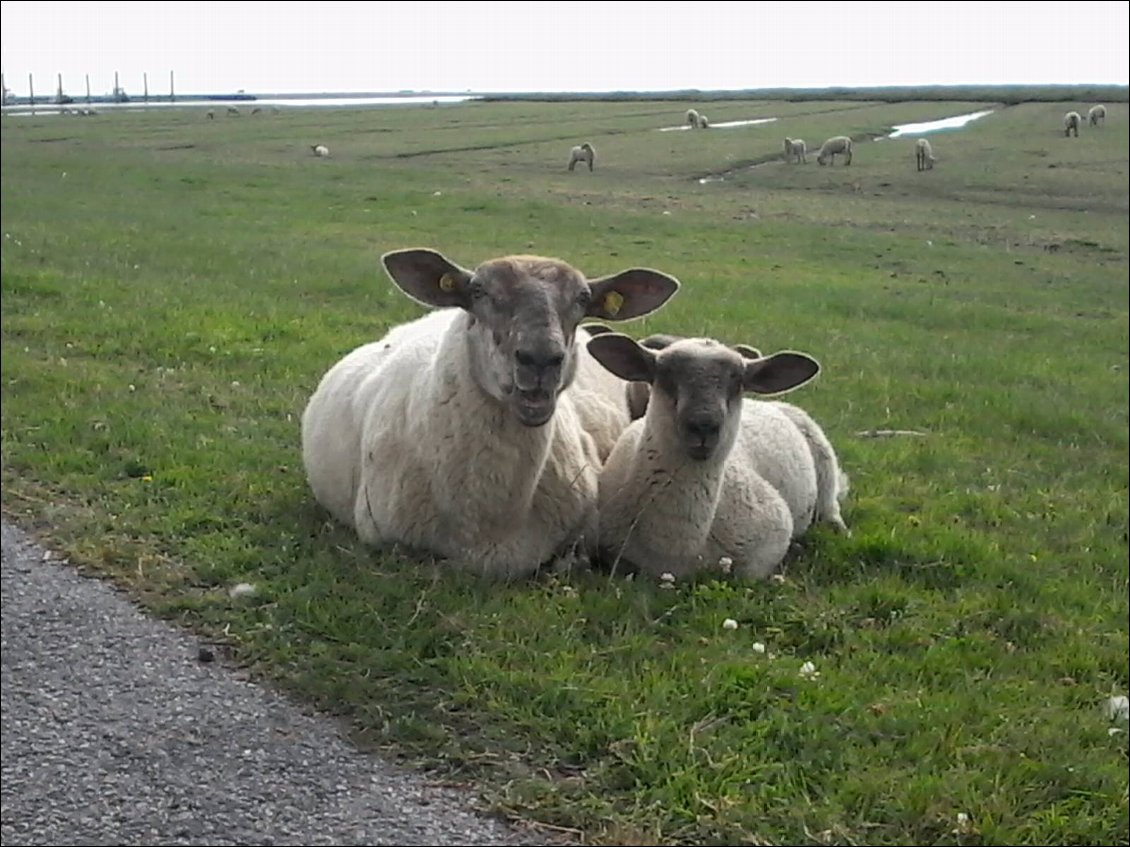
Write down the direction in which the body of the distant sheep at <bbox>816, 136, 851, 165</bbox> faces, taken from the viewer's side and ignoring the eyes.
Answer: to the viewer's left
